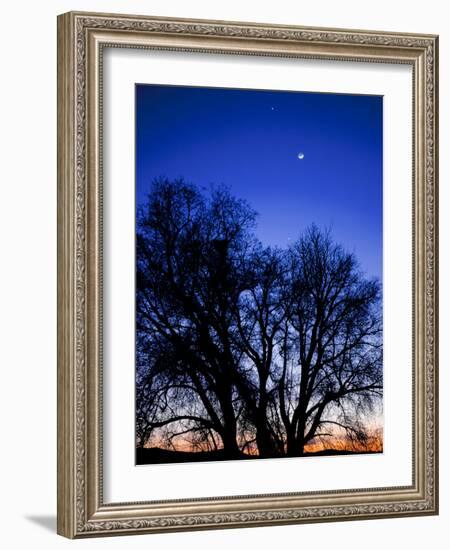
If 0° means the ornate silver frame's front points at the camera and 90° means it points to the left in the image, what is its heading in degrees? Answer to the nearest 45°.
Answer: approximately 315°
